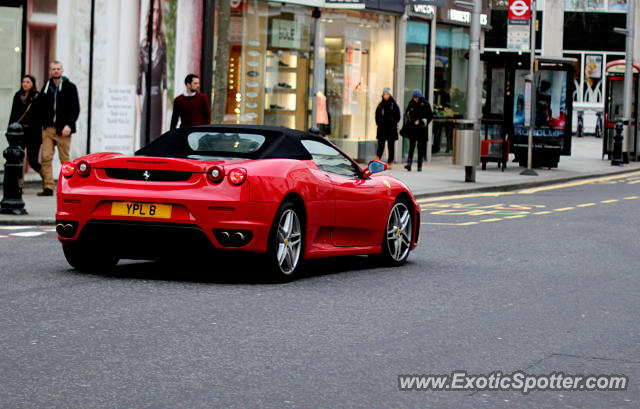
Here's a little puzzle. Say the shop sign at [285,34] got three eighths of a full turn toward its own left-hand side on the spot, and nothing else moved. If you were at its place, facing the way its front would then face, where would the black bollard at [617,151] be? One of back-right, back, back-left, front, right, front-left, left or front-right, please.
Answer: front

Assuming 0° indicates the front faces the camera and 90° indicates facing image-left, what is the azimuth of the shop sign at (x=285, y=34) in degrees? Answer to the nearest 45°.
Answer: approximately 0°

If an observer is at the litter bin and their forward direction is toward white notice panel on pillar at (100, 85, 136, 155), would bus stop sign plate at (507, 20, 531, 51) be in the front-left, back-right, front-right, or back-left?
back-right
